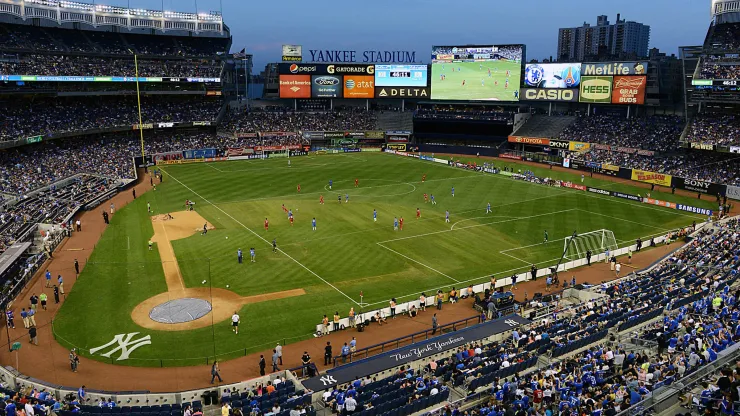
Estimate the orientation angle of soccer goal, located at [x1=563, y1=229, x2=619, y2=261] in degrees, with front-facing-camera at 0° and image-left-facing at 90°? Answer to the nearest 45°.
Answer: approximately 135°
